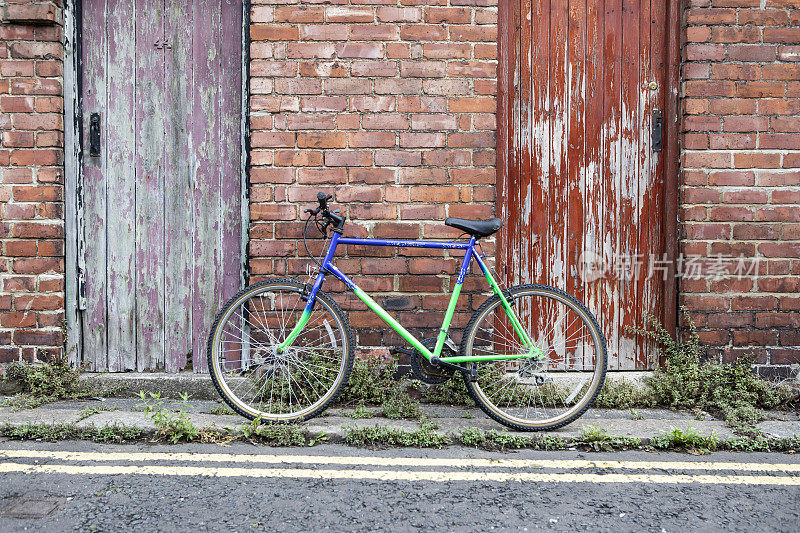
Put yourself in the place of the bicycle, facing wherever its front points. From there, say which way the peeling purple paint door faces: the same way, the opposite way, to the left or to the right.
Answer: to the left

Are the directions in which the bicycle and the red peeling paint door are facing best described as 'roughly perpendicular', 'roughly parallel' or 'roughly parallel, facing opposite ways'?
roughly perpendicular

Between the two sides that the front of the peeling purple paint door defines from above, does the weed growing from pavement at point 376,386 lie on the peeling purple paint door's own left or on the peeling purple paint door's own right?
on the peeling purple paint door's own left

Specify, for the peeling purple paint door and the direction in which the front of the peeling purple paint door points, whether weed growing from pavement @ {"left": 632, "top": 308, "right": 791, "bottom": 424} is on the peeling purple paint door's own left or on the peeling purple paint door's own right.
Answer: on the peeling purple paint door's own left

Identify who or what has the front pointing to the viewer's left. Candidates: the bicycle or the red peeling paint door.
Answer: the bicycle

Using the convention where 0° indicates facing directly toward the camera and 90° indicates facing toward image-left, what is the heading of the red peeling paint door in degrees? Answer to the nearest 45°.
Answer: approximately 0°

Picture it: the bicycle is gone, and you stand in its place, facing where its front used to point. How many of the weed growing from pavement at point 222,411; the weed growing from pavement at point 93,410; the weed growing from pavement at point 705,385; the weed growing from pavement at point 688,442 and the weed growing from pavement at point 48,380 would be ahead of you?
3

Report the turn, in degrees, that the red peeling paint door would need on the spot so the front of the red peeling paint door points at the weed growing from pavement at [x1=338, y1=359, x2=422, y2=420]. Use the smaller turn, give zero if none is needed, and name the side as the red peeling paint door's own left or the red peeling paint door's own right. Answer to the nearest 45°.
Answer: approximately 45° to the red peeling paint door's own right

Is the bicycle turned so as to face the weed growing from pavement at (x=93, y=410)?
yes

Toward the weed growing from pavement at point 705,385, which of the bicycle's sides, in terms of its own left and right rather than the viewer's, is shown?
back

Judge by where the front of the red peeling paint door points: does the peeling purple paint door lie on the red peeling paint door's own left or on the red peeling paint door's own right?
on the red peeling paint door's own right

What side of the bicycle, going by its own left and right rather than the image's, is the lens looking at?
left

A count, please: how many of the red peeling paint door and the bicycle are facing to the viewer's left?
1
